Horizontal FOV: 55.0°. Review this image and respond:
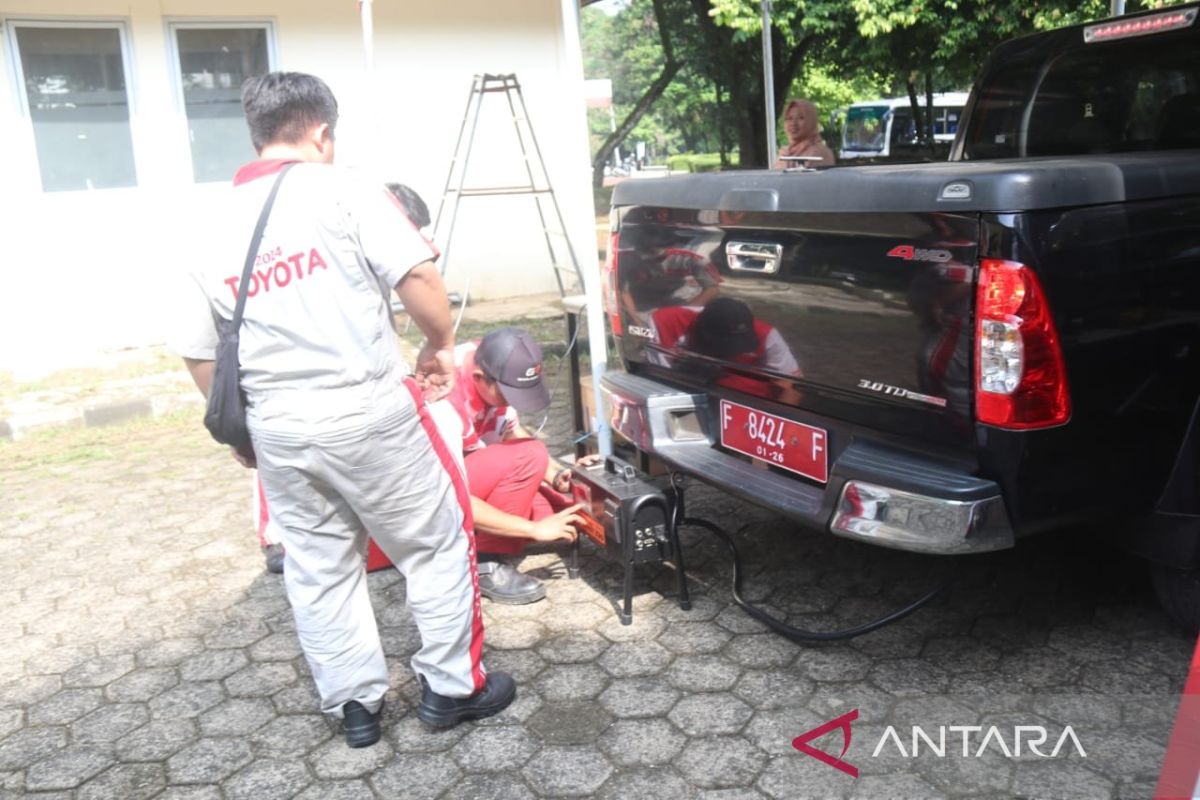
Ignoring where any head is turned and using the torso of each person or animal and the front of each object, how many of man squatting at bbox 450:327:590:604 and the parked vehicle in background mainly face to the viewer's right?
1

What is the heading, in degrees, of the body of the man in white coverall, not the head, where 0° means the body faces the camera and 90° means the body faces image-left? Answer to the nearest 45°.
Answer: approximately 225°

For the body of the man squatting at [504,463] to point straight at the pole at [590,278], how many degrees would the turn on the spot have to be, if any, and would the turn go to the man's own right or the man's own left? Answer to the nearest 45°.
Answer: approximately 45° to the man's own left

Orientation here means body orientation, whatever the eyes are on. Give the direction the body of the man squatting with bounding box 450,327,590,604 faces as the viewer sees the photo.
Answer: to the viewer's right

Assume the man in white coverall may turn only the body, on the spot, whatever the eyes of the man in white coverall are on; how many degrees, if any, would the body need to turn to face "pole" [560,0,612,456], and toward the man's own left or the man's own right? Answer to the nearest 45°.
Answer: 0° — they already face it

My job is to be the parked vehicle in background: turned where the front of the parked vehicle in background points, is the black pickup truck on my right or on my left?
on my left

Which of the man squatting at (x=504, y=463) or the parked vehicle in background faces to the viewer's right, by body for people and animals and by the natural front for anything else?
the man squatting

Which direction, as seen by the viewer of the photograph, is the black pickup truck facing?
facing away from the viewer and to the right of the viewer

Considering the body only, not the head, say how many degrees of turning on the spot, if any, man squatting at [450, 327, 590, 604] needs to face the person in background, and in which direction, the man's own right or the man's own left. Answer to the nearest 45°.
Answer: approximately 45° to the man's own left

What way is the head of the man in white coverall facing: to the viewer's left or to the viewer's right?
to the viewer's right

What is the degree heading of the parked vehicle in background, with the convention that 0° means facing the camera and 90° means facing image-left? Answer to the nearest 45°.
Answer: approximately 45°
